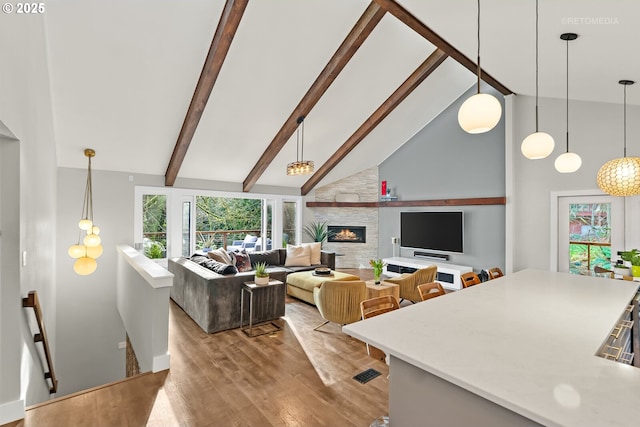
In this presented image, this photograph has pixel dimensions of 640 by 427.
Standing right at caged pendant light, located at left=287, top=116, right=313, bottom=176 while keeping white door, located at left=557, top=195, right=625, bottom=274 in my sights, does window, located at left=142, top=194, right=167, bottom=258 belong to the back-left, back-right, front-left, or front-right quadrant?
back-left

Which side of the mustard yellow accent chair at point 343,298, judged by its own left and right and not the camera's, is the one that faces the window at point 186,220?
front

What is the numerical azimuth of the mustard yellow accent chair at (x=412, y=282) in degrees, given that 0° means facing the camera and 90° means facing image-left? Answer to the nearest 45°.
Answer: approximately 135°

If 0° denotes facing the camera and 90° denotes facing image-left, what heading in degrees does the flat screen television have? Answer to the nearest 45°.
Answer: approximately 45°

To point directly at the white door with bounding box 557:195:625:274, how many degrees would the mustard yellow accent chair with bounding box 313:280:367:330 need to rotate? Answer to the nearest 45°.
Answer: approximately 135° to its right

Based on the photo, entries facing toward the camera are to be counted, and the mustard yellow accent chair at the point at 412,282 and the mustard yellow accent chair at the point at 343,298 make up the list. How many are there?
0

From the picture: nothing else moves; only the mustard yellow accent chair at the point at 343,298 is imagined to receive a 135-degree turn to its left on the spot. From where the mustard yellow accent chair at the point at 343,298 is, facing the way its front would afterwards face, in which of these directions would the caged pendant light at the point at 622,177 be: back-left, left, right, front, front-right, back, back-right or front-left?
left

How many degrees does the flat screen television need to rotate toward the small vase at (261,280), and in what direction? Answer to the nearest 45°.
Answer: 0° — it already faces it

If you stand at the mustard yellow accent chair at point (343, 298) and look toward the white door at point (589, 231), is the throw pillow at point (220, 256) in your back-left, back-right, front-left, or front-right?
back-left

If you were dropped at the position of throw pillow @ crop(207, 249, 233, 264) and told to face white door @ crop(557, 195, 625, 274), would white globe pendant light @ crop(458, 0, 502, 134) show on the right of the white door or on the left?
right

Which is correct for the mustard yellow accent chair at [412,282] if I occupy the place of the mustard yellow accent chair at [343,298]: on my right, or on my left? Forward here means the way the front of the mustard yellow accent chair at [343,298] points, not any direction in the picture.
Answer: on my right

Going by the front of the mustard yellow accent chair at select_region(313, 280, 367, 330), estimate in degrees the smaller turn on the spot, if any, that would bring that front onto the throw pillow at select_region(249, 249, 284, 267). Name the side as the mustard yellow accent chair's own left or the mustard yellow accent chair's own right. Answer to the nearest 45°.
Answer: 0° — it already faces it

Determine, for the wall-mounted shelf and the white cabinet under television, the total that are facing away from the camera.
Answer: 0

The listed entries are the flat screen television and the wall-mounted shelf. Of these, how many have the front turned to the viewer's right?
0

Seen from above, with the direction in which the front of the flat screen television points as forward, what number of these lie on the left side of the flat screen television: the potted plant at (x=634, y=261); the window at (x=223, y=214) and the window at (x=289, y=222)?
1
